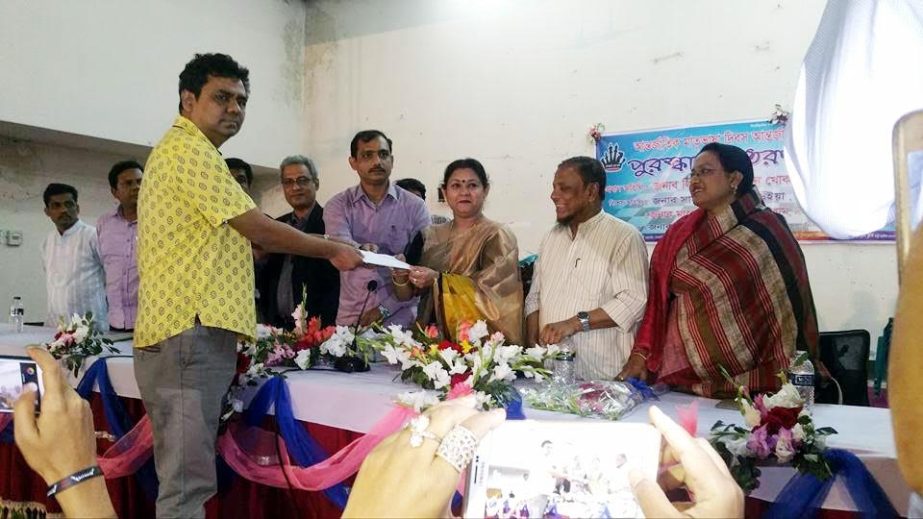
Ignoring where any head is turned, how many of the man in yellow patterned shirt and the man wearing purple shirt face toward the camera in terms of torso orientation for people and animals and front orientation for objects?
1

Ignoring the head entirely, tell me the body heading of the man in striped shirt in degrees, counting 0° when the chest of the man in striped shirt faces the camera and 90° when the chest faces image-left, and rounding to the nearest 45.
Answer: approximately 45°

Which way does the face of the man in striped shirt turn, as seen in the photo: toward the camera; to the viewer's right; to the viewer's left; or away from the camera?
to the viewer's left

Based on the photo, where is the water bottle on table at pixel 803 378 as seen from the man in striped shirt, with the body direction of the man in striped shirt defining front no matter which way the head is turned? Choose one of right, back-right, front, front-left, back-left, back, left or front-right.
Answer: left

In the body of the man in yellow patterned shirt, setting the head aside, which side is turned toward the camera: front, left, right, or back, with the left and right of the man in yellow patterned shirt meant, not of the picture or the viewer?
right

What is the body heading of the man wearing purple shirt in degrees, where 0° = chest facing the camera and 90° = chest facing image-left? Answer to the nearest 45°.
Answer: approximately 0°

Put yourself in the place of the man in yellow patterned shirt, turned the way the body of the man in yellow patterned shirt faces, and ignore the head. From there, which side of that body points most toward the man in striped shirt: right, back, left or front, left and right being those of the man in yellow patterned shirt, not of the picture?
front

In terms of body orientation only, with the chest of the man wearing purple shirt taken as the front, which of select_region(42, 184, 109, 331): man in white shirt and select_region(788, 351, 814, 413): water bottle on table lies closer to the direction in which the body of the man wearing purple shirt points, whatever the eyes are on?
the water bottle on table
